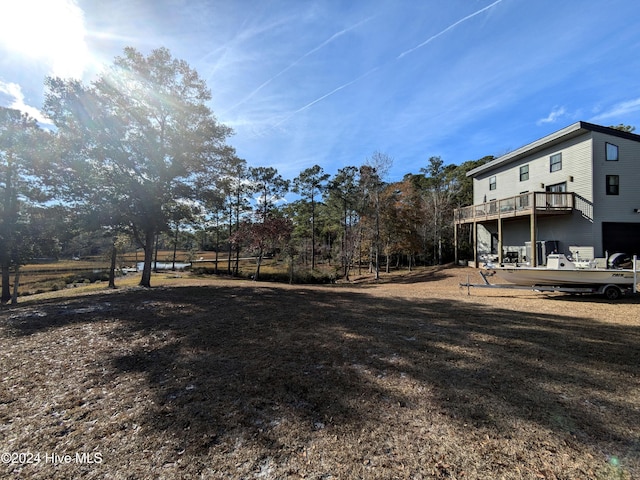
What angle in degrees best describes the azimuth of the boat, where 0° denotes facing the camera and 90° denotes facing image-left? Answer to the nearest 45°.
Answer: approximately 90°

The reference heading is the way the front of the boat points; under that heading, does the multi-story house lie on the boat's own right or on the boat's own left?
on the boat's own right
